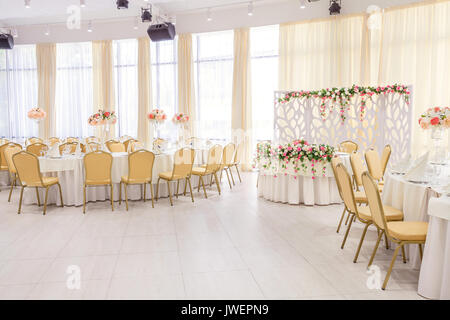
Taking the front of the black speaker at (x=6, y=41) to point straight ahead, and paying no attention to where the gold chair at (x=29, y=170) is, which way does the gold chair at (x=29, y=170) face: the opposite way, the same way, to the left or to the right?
to the left

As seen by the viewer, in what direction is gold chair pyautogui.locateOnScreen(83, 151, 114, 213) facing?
away from the camera

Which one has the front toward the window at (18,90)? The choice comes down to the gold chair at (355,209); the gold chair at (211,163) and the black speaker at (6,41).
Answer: the gold chair at (211,163)

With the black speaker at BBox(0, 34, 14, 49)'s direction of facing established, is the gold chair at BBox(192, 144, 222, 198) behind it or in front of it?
in front

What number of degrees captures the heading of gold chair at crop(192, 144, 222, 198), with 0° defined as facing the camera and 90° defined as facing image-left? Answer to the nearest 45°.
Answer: approximately 135°

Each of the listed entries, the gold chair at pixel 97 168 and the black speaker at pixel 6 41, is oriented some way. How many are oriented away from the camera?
1

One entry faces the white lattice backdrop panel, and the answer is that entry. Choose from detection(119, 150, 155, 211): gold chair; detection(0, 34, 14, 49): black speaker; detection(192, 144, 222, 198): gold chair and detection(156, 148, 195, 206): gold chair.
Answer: the black speaker

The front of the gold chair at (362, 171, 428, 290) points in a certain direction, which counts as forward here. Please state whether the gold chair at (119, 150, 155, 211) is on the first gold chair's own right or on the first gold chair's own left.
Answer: on the first gold chair's own left

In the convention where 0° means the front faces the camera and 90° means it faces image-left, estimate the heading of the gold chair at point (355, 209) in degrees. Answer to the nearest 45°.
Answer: approximately 225°

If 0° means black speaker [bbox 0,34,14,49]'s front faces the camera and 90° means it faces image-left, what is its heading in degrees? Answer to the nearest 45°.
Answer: approximately 315°

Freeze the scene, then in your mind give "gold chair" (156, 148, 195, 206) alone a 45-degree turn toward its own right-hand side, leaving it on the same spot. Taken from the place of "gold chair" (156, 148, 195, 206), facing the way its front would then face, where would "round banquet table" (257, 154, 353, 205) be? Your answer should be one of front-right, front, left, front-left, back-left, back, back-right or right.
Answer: right

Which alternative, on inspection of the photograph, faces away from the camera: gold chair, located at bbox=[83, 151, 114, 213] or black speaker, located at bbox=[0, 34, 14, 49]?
the gold chair

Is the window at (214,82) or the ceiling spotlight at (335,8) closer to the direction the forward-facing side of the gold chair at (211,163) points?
the window

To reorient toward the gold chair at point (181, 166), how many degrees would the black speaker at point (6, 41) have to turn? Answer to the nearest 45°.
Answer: approximately 45° to its left

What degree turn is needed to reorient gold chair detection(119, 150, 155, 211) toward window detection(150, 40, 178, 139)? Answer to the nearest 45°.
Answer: approximately 45° to its right

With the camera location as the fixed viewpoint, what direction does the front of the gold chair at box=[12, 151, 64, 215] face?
facing away from the viewer and to the right of the viewer
